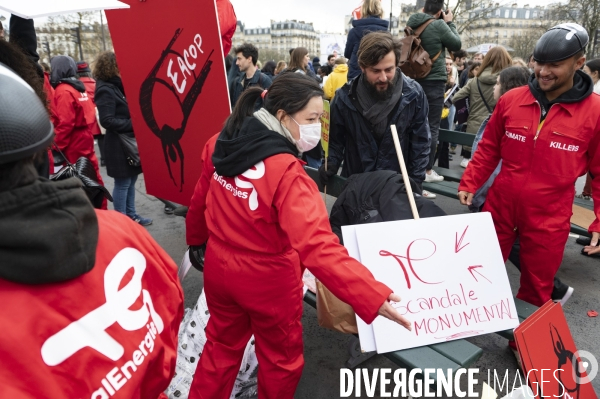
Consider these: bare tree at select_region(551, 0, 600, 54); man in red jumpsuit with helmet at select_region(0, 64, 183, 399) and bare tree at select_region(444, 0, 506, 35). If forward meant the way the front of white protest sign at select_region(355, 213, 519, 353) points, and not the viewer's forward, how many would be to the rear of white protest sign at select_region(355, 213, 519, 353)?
2

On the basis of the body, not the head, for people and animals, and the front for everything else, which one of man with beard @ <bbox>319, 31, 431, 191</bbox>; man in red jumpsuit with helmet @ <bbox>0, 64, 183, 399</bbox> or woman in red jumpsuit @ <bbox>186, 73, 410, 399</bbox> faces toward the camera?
the man with beard

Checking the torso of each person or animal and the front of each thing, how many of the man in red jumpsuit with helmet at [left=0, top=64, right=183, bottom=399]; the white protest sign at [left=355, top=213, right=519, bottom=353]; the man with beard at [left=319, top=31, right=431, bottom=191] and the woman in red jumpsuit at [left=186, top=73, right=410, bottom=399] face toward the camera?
2

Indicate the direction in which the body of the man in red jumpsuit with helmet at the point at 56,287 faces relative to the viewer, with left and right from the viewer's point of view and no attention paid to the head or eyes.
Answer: facing away from the viewer and to the left of the viewer

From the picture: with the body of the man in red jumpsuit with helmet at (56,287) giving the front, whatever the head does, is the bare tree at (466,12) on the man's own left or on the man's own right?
on the man's own right

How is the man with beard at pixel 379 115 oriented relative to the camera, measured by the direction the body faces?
toward the camera

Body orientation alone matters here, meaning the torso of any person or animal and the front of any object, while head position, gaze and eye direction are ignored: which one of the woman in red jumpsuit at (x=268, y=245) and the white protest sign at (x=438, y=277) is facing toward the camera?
the white protest sign

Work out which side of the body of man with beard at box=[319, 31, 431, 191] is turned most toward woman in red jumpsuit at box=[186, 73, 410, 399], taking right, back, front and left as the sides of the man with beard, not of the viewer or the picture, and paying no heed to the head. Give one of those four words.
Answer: front

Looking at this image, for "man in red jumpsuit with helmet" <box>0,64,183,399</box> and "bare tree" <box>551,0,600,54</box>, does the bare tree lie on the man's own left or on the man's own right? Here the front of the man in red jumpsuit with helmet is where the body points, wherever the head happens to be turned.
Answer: on the man's own right

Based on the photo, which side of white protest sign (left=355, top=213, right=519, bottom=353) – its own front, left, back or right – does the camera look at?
front

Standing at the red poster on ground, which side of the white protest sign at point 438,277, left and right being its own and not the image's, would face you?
left

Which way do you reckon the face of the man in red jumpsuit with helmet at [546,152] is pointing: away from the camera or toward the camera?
toward the camera

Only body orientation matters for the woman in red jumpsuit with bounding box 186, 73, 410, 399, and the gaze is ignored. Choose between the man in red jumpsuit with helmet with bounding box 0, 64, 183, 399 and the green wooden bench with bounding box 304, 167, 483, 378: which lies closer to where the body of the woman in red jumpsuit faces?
the green wooden bench

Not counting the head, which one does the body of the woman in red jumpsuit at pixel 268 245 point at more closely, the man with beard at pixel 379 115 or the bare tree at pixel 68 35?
the man with beard

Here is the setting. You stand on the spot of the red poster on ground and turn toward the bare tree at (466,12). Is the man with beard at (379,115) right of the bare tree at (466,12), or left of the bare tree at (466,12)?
left

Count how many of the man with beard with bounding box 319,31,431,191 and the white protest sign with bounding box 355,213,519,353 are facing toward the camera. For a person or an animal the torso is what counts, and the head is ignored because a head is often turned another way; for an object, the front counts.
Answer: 2

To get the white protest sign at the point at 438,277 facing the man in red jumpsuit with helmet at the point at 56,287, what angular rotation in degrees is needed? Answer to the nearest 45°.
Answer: approximately 45° to its right

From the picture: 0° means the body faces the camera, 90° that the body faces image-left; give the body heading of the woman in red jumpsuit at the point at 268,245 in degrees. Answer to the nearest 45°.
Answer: approximately 225°

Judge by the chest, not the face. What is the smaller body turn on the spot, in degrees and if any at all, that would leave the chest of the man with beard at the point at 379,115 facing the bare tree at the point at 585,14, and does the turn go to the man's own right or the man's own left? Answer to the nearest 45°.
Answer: approximately 135° to the man's own left

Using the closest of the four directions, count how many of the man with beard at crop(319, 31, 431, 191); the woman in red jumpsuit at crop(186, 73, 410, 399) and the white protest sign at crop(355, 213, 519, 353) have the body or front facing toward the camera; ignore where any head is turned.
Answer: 2

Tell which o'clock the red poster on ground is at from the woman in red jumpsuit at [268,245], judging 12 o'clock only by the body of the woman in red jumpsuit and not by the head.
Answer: The red poster on ground is roughly at 2 o'clock from the woman in red jumpsuit.

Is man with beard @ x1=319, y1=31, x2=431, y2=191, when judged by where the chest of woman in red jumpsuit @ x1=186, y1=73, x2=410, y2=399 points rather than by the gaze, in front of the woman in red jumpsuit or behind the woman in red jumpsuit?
in front

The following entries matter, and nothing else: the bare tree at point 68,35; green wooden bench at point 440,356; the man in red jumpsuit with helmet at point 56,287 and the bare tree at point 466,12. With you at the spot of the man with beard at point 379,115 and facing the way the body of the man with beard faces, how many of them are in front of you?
2
